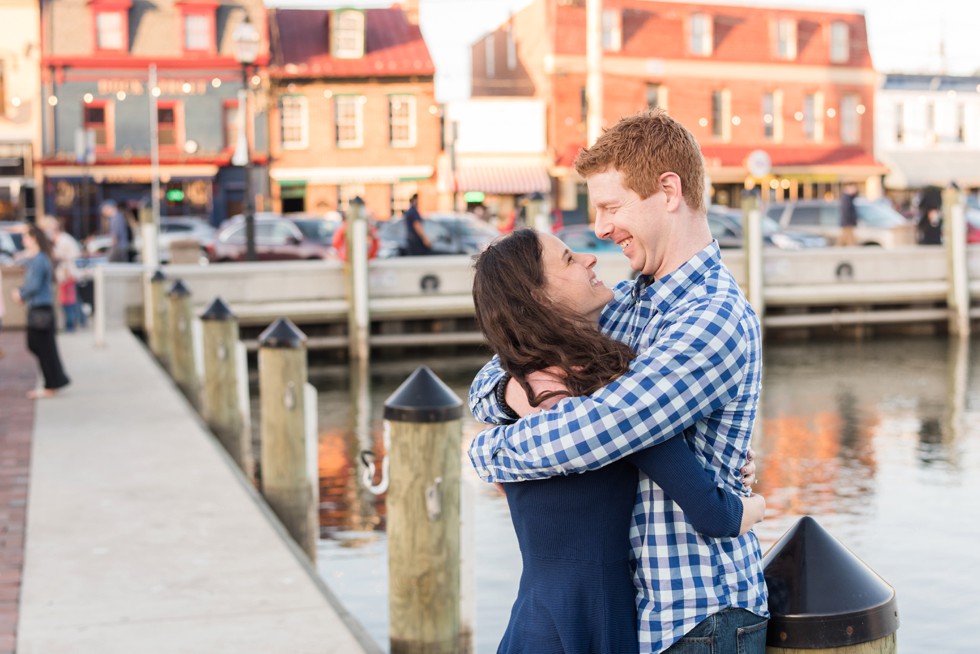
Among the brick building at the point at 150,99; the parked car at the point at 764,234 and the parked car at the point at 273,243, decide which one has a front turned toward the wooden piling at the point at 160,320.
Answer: the brick building

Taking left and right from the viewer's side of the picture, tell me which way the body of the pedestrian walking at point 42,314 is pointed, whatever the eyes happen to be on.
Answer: facing to the left of the viewer

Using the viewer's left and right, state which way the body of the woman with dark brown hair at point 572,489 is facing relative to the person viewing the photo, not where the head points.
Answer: facing away from the viewer and to the right of the viewer

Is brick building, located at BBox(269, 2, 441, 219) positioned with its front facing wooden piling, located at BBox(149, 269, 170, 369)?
yes

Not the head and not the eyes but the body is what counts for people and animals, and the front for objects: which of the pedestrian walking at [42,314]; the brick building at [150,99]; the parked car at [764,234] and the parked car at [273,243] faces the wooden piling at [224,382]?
the brick building

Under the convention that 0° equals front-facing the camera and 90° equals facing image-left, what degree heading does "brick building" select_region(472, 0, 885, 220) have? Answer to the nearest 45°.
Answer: approximately 0°

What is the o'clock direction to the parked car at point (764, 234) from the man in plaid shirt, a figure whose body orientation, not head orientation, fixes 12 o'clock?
The parked car is roughly at 3 o'clock from the man in plaid shirt.

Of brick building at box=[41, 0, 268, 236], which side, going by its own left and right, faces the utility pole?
left

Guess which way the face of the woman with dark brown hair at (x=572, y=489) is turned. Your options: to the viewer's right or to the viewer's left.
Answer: to the viewer's right

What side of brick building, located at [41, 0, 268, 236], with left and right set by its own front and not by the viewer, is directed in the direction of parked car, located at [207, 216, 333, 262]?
front

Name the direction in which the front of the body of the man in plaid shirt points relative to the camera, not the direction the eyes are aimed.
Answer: to the viewer's left

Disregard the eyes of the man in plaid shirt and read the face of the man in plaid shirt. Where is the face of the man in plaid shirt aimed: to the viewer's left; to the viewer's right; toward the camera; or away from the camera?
to the viewer's left
